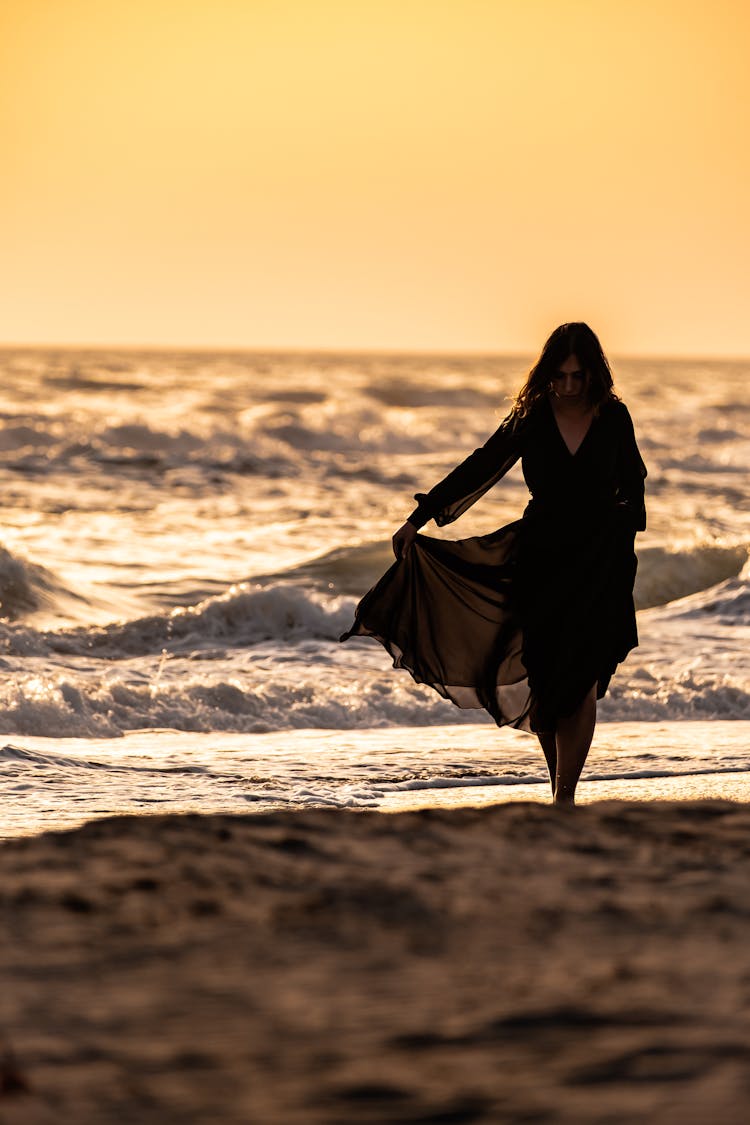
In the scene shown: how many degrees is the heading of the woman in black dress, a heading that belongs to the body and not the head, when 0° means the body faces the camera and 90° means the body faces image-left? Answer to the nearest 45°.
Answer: approximately 0°
